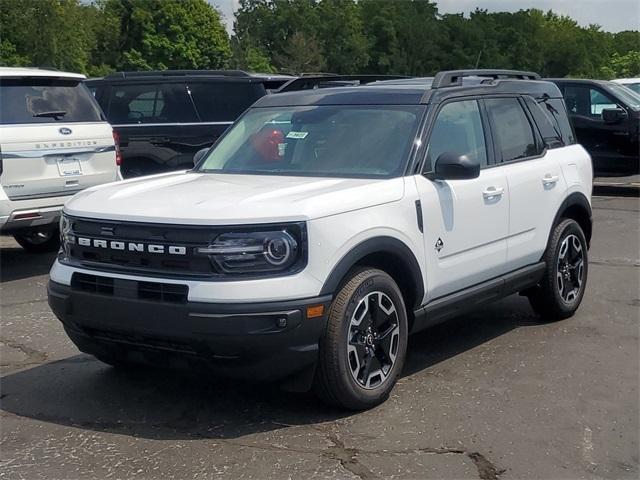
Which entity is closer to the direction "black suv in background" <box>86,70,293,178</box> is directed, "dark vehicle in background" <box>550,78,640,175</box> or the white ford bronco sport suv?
the dark vehicle in background

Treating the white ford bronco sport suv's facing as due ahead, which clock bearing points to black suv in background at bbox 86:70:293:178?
The black suv in background is roughly at 4 o'clock from the white ford bronco sport suv.

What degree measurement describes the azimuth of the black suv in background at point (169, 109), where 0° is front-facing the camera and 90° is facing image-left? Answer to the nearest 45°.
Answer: approximately 270°

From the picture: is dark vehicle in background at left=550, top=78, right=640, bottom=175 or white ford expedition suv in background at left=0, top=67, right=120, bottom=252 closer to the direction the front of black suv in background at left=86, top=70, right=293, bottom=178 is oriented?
the dark vehicle in background

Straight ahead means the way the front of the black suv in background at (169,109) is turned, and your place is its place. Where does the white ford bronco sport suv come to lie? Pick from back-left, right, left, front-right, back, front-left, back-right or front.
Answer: right

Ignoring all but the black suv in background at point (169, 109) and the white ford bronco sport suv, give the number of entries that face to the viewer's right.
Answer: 1

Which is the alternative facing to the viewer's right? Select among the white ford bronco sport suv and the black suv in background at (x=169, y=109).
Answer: the black suv in background

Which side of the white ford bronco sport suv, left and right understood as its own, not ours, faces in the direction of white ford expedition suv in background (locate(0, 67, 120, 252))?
right

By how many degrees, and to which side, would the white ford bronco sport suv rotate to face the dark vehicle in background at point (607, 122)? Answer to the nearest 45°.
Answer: approximately 180°

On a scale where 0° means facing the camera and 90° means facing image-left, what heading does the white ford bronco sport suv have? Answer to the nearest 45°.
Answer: approximately 45°
